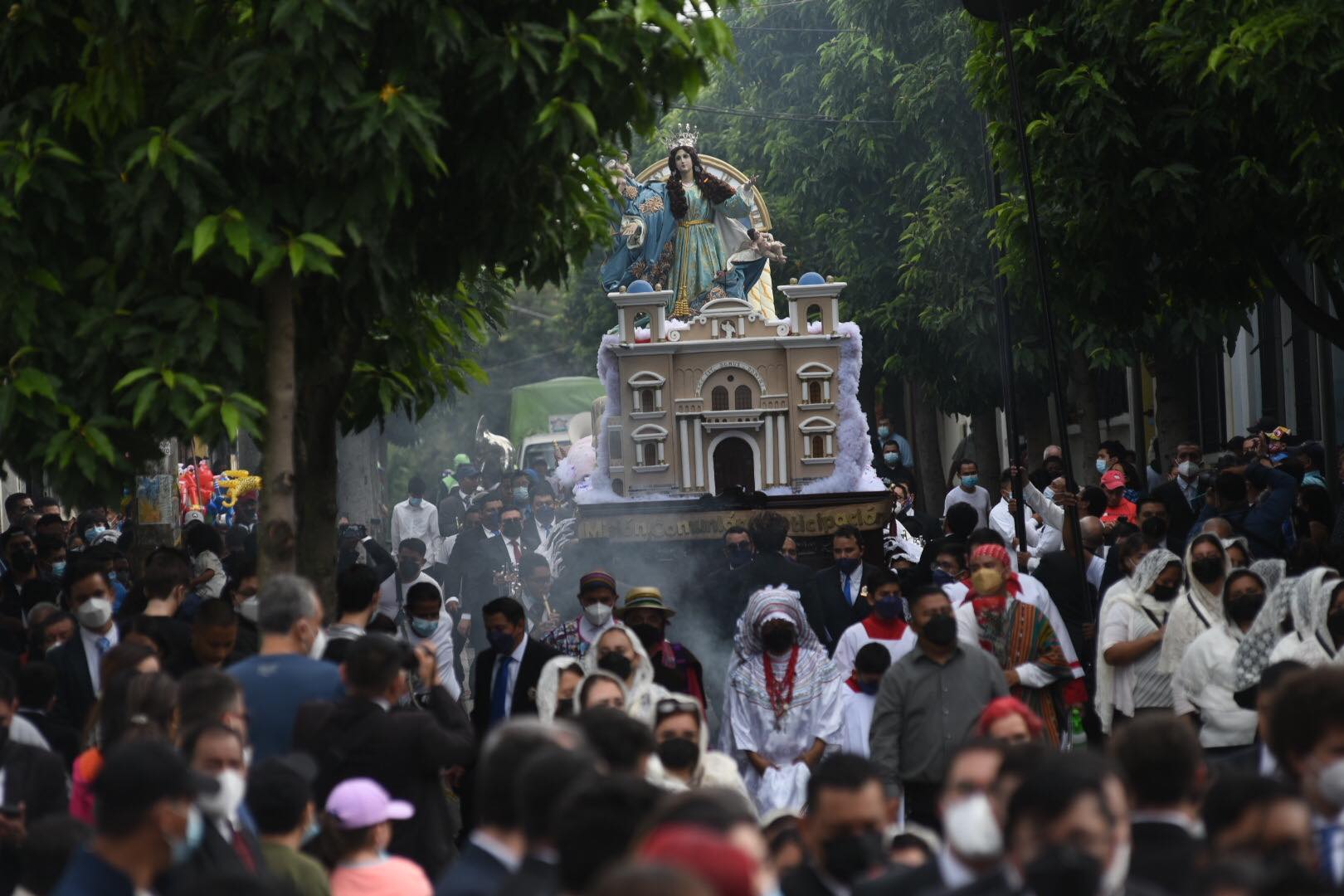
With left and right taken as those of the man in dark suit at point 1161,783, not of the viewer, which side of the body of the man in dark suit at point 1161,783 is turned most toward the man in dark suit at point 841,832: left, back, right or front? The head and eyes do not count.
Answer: left

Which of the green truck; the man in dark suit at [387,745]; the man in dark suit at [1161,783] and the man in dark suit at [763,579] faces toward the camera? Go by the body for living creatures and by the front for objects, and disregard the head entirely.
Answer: the green truck

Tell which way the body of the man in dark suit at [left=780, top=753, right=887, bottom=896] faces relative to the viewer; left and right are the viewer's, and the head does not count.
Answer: facing the viewer and to the right of the viewer

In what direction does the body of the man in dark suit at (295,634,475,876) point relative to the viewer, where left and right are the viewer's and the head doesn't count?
facing away from the viewer and to the right of the viewer

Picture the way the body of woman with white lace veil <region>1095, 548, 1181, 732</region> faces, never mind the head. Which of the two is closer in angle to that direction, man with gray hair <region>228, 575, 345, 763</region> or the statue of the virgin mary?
the man with gray hair

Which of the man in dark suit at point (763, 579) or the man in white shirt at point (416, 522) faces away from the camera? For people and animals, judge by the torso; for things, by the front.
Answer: the man in dark suit

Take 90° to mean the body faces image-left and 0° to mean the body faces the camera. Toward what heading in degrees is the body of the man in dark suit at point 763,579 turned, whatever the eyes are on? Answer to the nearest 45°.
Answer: approximately 180°

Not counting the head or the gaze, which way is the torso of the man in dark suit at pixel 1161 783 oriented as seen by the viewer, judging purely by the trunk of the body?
away from the camera

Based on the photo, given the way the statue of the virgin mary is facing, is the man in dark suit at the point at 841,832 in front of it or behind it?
in front

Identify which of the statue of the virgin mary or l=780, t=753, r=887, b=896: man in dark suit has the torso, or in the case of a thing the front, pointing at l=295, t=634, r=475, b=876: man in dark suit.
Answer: the statue of the virgin mary

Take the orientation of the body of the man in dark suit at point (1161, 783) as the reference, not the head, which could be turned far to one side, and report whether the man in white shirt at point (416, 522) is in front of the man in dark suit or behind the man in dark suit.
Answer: in front

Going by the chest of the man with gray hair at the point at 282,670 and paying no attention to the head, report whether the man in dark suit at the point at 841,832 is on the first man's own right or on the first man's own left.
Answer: on the first man's own right
